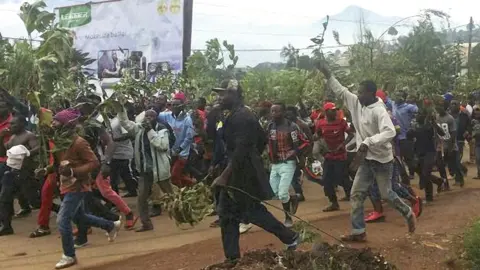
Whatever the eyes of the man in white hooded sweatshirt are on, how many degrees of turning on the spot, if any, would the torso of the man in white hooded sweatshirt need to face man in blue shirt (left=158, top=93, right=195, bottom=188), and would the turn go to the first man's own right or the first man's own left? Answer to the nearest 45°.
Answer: approximately 90° to the first man's own right

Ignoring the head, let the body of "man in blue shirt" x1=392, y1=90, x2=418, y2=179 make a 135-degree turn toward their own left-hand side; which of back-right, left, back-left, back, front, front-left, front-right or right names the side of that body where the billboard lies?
back-left

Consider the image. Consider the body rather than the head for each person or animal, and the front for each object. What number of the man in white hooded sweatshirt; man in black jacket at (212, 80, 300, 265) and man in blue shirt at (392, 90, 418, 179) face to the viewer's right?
0

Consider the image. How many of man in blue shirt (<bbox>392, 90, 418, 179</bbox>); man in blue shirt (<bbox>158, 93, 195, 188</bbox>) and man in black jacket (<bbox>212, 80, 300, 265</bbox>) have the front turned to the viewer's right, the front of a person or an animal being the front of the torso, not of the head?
0

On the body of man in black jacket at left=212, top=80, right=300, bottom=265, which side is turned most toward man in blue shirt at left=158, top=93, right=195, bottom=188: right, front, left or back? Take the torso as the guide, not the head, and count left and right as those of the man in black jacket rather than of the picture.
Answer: right

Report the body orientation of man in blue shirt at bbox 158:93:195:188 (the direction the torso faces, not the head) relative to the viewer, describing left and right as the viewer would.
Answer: facing the viewer and to the left of the viewer

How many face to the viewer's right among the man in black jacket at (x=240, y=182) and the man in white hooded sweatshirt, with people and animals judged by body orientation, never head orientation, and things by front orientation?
0

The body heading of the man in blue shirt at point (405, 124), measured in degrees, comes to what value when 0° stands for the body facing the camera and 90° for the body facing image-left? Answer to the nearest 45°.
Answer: approximately 45°

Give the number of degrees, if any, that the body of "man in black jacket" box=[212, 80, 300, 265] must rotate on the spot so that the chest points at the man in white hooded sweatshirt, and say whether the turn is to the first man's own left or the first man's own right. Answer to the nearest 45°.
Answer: approximately 135° to the first man's own right

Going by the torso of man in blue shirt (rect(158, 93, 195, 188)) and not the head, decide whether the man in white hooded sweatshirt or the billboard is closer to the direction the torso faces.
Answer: the man in white hooded sweatshirt

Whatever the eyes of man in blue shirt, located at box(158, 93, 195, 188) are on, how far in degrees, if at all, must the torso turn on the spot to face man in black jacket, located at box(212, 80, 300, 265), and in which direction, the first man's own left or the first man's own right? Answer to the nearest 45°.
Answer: approximately 45° to the first man's own left
